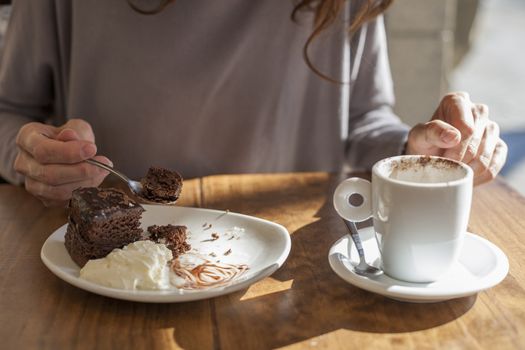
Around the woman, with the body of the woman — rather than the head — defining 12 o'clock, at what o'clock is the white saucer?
The white saucer is roughly at 11 o'clock from the woman.

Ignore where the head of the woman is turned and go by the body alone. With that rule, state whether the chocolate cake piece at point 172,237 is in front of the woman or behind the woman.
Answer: in front

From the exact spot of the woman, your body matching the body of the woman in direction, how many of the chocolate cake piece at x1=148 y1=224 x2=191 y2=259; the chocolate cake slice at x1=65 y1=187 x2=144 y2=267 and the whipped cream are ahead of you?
3

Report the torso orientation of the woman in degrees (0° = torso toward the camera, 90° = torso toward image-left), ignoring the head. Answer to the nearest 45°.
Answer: approximately 0°

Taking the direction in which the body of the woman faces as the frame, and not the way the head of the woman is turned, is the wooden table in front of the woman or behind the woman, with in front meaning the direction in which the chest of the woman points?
in front

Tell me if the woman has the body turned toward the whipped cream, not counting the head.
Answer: yes

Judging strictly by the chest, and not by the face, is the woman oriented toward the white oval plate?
yes
